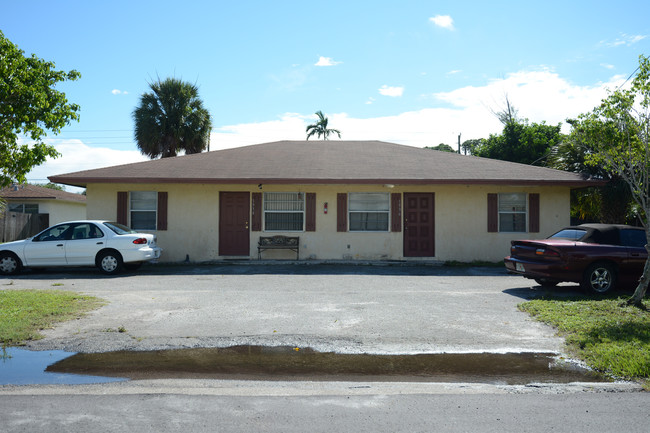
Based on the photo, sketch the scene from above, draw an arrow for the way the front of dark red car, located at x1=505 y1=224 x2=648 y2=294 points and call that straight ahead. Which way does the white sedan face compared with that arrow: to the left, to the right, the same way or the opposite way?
the opposite way

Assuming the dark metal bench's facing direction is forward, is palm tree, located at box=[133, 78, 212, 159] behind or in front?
behind

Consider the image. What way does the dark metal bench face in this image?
toward the camera

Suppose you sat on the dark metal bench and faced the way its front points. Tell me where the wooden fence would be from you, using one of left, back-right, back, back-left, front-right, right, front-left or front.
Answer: back-right

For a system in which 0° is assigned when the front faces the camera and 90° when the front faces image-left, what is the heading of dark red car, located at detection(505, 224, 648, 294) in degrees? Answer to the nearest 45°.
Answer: approximately 225°

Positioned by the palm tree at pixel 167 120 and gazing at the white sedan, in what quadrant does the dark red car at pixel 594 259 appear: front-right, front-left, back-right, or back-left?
front-left

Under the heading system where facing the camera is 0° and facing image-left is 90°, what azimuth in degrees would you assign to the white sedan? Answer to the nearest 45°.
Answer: approximately 90°

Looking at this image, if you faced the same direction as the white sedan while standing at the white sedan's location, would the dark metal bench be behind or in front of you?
behind

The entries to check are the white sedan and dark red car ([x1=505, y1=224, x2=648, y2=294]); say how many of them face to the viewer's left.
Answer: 1

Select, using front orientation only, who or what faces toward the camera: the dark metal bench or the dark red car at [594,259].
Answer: the dark metal bench

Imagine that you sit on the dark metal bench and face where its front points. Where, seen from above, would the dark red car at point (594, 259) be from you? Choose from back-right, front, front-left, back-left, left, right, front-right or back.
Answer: front-left

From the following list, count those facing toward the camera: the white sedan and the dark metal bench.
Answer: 1

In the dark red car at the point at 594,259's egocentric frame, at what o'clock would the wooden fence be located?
The wooden fence is roughly at 8 o'clock from the dark red car.

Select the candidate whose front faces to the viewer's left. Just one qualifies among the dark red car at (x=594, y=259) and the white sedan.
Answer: the white sedan

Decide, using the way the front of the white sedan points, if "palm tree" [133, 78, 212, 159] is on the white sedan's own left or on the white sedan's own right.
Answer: on the white sedan's own right

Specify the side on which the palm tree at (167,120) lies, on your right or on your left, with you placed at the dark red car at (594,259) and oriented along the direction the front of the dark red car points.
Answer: on your left
